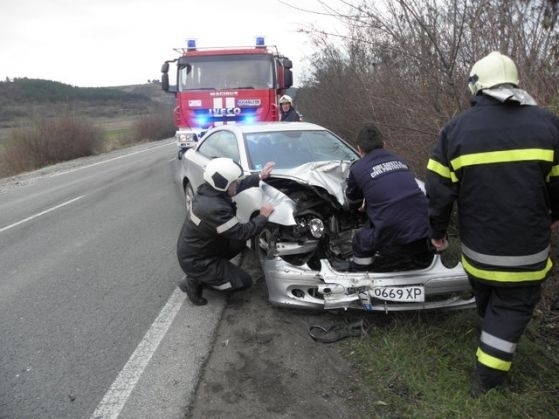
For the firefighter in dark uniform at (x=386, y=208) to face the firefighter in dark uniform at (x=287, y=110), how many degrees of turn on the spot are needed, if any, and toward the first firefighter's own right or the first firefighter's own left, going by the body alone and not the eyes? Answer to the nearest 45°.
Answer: approximately 45° to the first firefighter's own right

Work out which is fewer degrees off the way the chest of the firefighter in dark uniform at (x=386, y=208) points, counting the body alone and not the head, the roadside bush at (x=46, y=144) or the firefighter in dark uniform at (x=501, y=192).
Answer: the roadside bush

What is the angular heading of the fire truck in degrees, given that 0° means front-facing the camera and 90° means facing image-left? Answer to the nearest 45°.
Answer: approximately 0°

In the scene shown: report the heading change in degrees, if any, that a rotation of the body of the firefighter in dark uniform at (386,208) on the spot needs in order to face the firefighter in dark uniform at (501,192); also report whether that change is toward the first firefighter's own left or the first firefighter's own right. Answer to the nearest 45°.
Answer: approximately 180°

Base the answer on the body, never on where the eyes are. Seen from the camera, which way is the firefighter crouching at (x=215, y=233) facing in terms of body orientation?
to the viewer's right

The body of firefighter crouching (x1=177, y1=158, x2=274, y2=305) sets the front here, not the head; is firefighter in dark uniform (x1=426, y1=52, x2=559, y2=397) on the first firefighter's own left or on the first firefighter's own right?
on the first firefighter's own right

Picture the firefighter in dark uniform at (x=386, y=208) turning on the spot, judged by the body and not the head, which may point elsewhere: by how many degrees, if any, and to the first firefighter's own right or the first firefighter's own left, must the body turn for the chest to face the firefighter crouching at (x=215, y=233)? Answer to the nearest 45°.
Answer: approximately 45° to the first firefighter's own left

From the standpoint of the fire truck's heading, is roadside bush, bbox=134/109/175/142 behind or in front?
behind

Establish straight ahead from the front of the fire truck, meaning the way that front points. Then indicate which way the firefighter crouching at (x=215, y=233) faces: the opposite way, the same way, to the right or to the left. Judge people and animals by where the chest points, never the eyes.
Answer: to the left

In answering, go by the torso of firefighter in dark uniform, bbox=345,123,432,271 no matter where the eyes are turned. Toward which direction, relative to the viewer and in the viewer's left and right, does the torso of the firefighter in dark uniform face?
facing away from the viewer and to the left of the viewer

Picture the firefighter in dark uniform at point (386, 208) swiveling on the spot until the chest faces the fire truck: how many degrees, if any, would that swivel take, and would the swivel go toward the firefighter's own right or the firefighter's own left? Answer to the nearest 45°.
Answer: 0° — they already face it

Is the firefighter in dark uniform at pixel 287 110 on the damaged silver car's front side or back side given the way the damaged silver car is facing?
on the back side
